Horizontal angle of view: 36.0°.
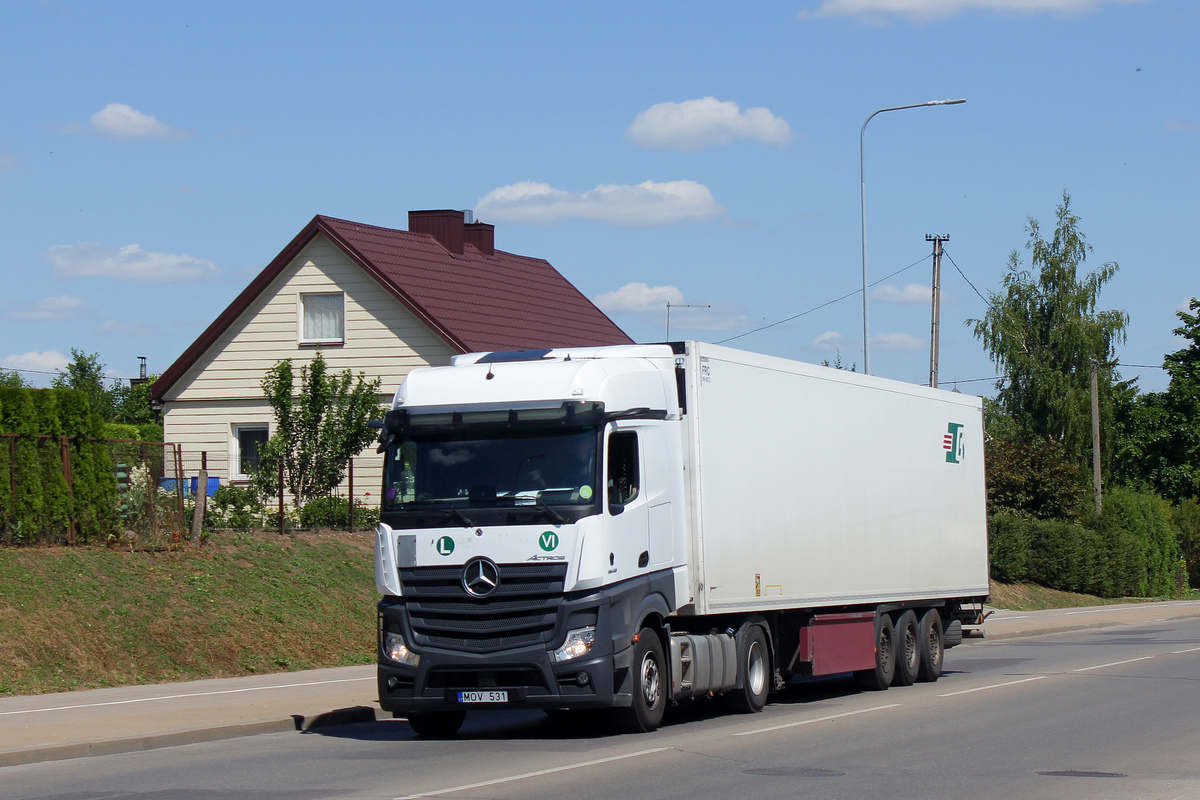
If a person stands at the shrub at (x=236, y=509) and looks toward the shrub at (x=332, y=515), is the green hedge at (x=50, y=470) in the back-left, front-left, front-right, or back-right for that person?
back-right

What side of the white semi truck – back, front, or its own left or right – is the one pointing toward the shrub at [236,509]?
right

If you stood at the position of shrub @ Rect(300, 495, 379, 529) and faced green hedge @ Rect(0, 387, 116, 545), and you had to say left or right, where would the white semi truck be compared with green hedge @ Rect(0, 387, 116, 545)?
left

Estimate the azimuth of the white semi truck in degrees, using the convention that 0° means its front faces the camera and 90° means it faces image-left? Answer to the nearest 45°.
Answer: approximately 45°

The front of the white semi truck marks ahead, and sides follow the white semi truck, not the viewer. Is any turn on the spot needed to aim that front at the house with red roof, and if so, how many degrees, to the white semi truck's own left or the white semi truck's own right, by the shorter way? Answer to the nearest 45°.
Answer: approximately 135° to the white semi truck's own right

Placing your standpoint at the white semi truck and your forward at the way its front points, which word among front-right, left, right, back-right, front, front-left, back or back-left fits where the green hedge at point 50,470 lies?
right

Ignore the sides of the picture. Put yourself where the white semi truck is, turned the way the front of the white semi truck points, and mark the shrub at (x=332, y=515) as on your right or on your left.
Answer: on your right
